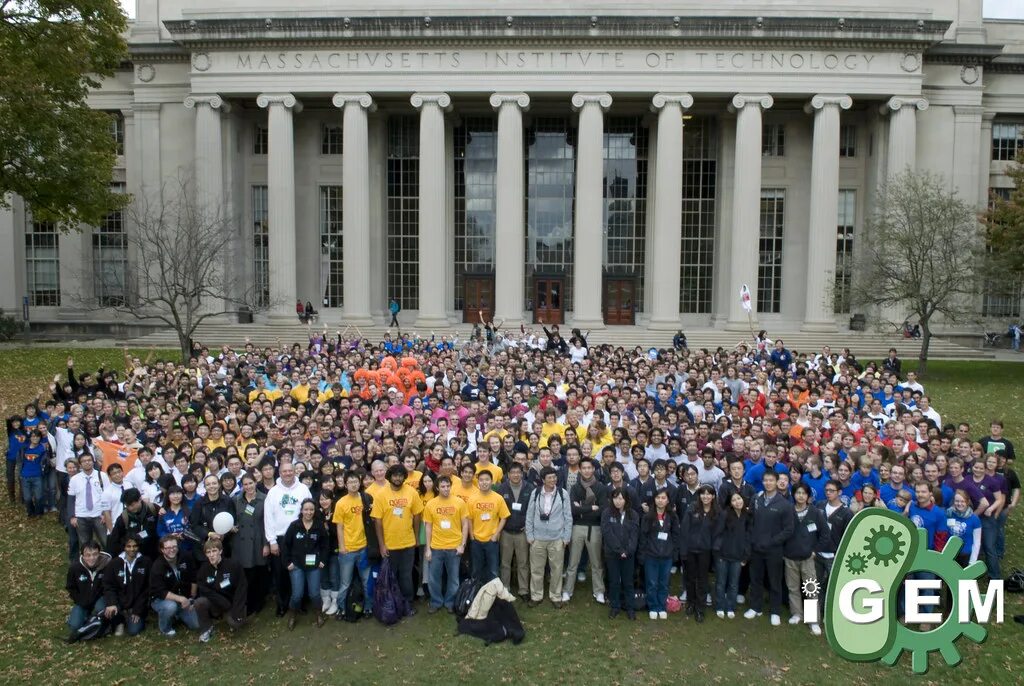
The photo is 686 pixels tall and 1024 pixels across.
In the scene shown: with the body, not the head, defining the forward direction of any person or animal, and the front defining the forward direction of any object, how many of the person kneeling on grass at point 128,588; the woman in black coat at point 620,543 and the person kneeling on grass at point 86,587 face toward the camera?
3

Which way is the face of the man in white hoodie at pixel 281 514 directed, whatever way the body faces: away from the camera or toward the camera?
toward the camera

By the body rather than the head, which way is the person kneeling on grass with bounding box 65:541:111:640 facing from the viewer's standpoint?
toward the camera

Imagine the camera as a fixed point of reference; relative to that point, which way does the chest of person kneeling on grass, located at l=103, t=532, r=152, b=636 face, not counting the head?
toward the camera

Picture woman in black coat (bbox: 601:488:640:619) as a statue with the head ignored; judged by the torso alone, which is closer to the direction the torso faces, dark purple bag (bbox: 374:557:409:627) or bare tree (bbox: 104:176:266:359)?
the dark purple bag

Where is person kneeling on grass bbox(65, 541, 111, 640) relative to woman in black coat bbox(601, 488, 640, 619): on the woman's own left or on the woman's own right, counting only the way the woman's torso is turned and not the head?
on the woman's own right

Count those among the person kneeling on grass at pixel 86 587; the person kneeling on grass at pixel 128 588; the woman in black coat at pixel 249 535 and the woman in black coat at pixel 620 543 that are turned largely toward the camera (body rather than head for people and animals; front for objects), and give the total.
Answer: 4

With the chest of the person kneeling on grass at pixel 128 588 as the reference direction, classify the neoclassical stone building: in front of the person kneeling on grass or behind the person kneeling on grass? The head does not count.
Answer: behind

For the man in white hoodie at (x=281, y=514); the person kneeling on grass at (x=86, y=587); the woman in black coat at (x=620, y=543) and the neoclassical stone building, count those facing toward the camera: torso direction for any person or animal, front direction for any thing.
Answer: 4

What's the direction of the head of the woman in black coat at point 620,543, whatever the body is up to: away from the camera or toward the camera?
toward the camera

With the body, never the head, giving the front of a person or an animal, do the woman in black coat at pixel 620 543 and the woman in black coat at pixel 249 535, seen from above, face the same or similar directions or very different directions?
same or similar directions

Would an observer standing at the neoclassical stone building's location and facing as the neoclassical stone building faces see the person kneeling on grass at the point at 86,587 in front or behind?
in front

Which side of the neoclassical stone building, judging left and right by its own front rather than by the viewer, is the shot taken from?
front

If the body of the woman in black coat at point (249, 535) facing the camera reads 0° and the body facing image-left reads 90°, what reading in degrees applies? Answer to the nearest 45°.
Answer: approximately 0°

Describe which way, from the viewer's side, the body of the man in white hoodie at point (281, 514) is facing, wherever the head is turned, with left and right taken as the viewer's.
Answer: facing the viewer

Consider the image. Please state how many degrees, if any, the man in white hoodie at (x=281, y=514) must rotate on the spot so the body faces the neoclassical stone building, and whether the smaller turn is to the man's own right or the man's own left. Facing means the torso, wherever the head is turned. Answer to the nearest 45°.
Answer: approximately 135° to the man's own left
